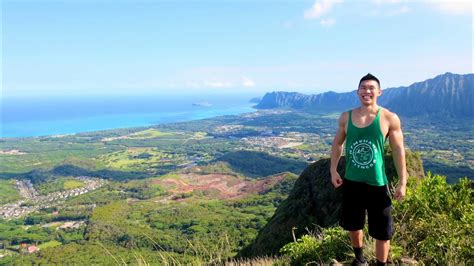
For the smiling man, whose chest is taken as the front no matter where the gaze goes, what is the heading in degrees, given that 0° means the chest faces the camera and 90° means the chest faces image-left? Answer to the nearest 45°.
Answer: approximately 0°
